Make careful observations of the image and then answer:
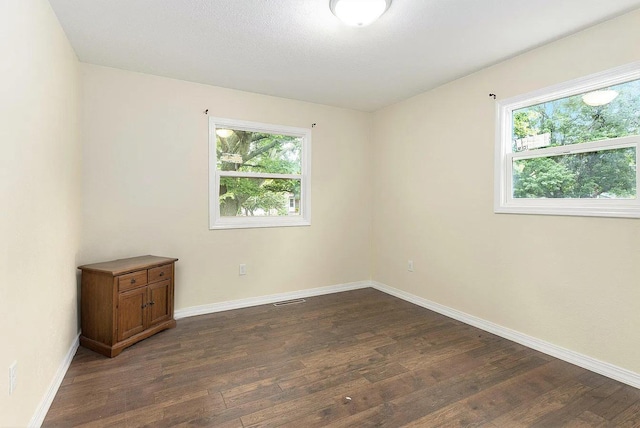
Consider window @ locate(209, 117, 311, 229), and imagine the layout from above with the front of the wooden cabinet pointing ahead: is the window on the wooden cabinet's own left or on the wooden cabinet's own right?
on the wooden cabinet's own left

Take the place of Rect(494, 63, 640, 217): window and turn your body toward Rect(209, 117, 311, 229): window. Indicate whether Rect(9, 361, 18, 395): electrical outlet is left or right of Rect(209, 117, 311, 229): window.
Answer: left

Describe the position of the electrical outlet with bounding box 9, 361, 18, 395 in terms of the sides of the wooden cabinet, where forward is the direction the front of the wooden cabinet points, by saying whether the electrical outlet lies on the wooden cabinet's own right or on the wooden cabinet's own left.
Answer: on the wooden cabinet's own right

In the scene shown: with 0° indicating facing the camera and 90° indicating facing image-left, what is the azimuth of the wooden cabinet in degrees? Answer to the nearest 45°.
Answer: approximately 315°
